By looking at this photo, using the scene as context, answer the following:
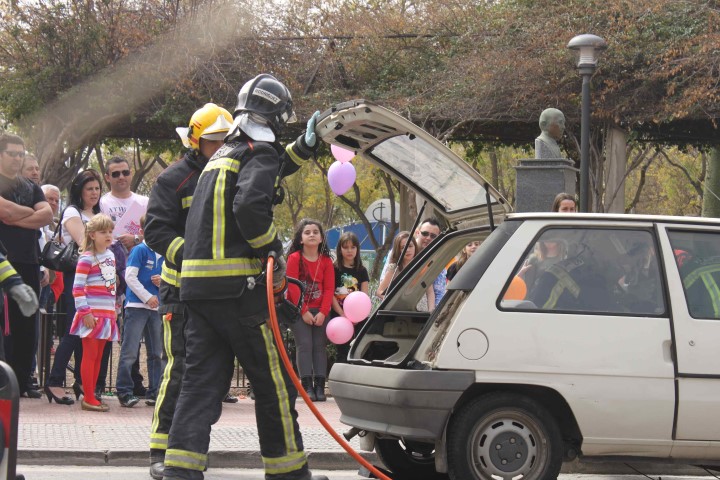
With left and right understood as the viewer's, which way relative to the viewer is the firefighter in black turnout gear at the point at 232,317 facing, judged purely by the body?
facing away from the viewer and to the right of the viewer

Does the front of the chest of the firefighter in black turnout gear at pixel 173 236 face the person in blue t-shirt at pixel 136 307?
no

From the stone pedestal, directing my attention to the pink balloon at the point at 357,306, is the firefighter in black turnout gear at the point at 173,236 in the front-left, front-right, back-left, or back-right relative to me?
front-left

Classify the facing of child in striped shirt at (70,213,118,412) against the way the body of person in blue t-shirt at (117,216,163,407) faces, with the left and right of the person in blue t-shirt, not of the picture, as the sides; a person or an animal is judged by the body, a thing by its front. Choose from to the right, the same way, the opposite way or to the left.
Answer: the same way

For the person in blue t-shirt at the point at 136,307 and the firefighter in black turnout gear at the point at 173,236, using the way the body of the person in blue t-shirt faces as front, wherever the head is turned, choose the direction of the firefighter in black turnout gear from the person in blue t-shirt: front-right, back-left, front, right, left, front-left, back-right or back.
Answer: front-right

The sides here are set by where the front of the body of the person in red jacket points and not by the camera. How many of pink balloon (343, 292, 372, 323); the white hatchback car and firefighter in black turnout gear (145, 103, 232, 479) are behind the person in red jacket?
0

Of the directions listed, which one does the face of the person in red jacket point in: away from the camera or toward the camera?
toward the camera

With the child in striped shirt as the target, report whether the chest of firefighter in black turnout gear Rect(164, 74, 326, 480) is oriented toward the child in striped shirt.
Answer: no

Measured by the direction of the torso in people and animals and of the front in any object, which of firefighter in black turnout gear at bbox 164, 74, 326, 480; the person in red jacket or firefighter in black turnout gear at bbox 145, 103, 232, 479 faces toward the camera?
the person in red jacket

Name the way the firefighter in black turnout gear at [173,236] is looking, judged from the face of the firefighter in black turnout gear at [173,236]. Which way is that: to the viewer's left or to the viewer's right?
to the viewer's right

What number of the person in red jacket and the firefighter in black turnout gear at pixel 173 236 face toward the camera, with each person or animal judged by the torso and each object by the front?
1

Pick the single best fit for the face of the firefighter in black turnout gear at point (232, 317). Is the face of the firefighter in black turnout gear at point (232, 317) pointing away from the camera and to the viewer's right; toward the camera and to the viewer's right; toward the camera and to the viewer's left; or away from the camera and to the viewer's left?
away from the camera and to the viewer's right

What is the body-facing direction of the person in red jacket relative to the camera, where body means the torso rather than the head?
toward the camera

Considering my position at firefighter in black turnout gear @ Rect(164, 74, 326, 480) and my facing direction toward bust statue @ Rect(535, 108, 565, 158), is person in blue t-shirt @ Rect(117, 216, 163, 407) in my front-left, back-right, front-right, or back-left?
front-left

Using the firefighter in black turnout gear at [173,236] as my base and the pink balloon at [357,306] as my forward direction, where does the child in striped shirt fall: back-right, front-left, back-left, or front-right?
front-left
